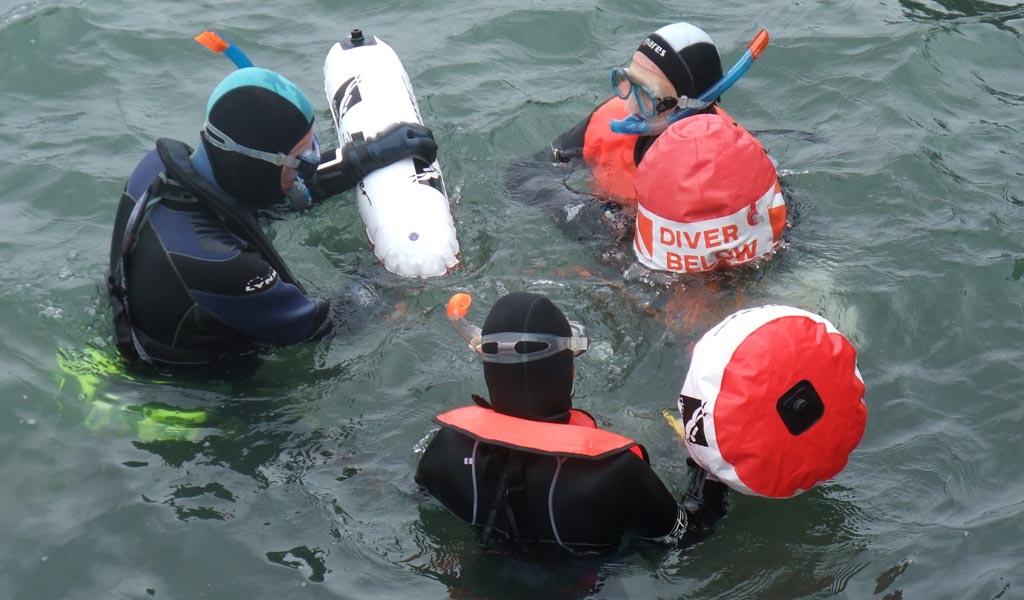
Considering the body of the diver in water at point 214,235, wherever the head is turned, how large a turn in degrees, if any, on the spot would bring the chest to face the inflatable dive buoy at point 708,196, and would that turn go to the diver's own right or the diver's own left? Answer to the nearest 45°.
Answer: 0° — they already face it

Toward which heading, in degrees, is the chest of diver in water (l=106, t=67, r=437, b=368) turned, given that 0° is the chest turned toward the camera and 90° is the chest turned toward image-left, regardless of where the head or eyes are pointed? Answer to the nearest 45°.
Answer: approximately 270°

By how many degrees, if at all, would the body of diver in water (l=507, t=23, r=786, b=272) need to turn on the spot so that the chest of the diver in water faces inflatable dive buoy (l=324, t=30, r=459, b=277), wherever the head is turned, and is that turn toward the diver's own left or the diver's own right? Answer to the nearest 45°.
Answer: approximately 45° to the diver's own right

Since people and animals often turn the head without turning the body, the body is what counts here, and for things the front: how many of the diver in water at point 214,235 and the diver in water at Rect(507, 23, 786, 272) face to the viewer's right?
1

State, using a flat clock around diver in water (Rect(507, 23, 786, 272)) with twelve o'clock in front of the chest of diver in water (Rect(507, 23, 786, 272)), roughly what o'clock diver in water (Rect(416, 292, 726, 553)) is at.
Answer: diver in water (Rect(416, 292, 726, 553)) is roughly at 11 o'clock from diver in water (Rect(507, 23, 786, 272)).

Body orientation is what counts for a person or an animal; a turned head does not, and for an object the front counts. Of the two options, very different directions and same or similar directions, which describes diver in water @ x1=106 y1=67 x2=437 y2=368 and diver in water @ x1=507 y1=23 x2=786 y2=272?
very different directions

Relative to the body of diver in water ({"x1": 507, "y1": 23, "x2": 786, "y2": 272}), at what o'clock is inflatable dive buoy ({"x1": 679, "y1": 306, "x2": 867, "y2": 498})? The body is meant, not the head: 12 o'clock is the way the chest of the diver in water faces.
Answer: The inflatable dive buoy is roughly at 10 o'clock from the diver in water.
